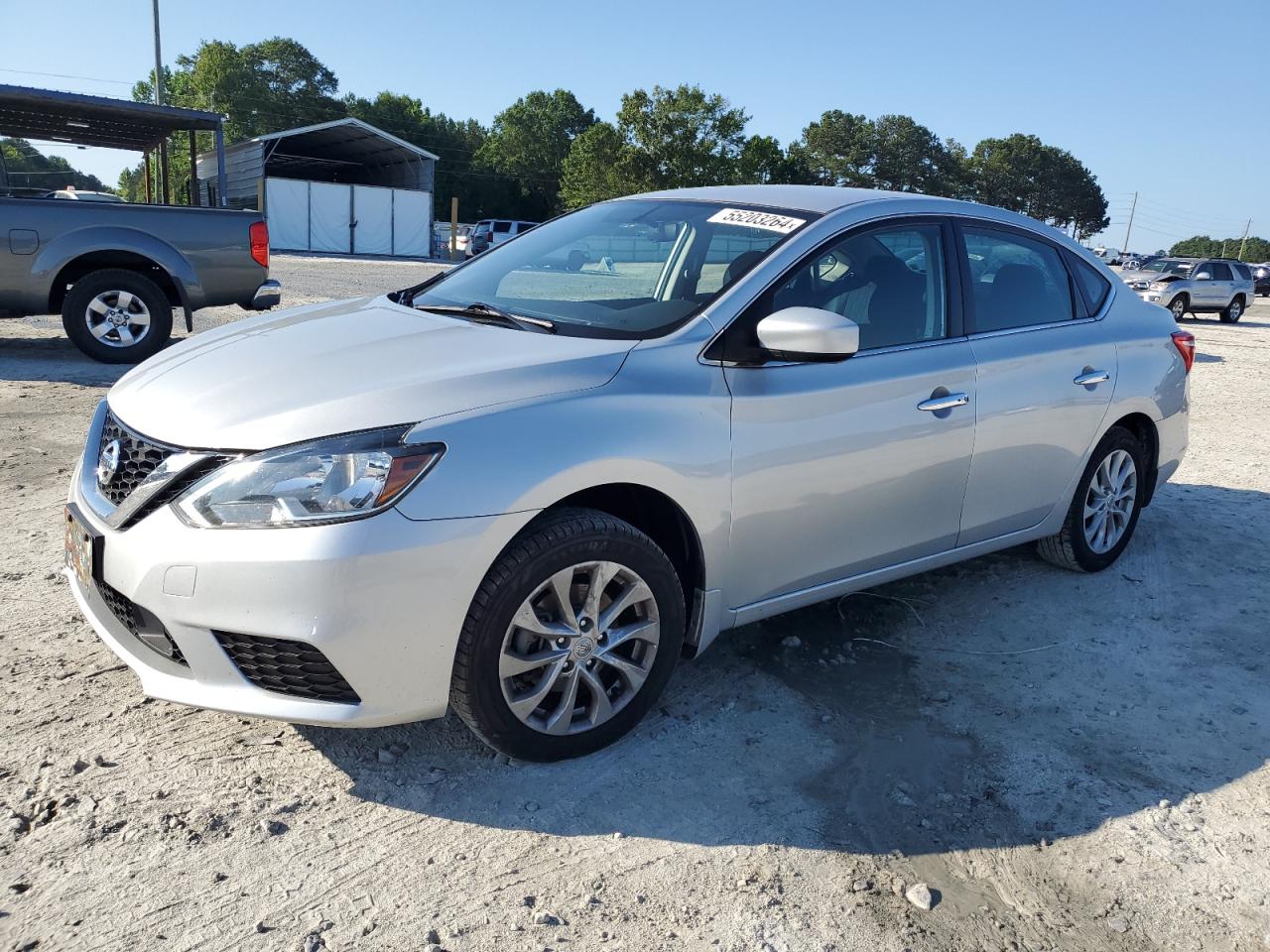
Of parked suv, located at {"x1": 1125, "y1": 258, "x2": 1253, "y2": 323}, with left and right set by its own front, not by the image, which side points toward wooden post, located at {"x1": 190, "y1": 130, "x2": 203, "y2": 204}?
front

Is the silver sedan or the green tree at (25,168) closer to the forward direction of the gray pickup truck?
the green tree

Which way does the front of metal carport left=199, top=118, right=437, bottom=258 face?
toward the camera

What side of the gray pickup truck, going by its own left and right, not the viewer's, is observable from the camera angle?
left

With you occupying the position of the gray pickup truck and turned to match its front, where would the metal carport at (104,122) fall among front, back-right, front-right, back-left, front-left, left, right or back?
right

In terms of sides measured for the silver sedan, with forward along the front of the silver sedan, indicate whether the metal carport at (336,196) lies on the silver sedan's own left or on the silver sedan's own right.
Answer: on the silver sedan's own right

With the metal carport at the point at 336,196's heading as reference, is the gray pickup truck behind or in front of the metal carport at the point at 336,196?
in front

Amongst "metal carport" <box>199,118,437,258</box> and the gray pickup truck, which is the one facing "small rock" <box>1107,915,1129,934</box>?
the metal carport

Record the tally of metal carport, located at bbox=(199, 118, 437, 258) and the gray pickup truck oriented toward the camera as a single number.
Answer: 1

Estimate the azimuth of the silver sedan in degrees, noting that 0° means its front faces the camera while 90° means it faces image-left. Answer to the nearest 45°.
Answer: approximately 45°

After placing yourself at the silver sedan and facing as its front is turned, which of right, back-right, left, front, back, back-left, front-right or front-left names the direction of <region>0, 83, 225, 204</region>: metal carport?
right

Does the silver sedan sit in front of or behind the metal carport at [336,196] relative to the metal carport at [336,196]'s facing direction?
in front
